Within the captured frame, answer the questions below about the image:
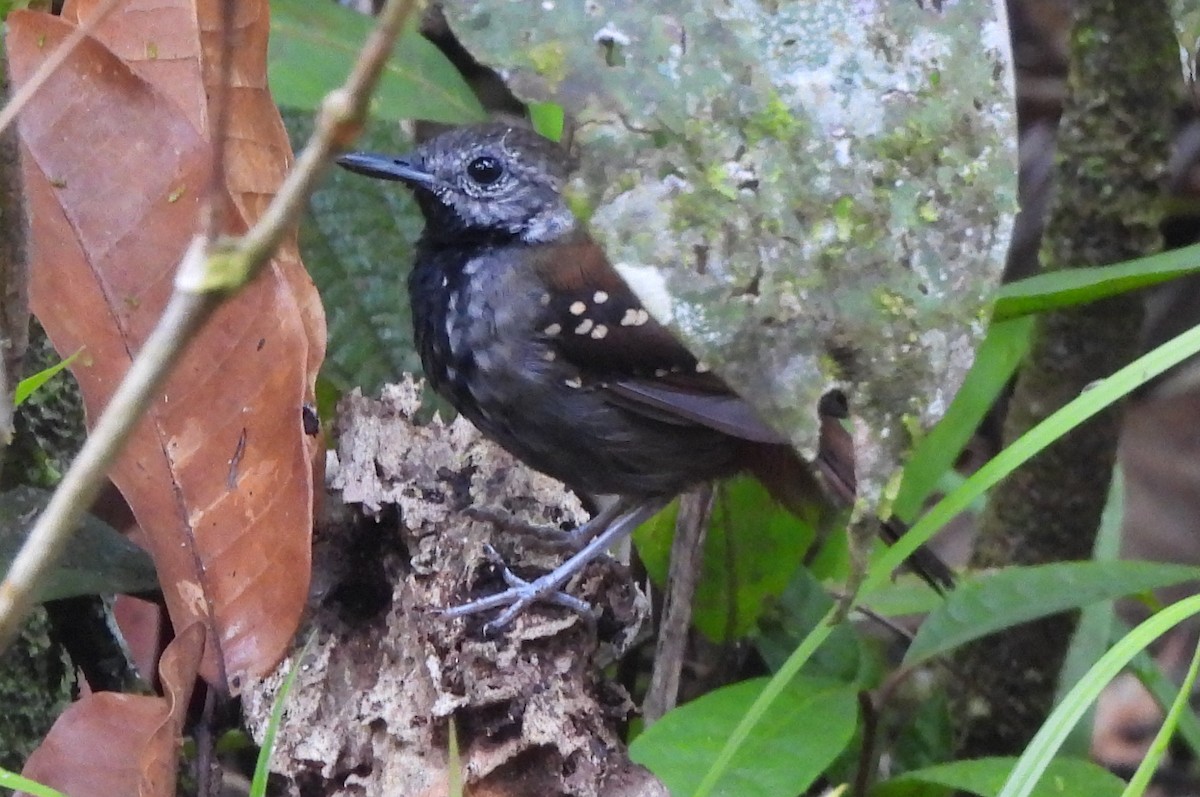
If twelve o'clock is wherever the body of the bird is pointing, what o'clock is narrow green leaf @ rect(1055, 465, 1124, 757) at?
The narrow green leaf is roughly at 6 o'clock from the bird.

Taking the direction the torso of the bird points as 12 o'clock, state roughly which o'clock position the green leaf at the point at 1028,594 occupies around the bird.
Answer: The green leaf is roughly at 7 o'clock from the bird.

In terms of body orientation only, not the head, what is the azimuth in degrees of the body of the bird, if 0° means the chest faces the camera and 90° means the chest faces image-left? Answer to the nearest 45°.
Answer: approximately 90°

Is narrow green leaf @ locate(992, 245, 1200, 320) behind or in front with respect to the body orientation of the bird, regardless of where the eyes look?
behind

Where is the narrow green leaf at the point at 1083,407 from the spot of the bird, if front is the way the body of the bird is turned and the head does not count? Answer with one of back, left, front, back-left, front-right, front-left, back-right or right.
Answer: back-left
